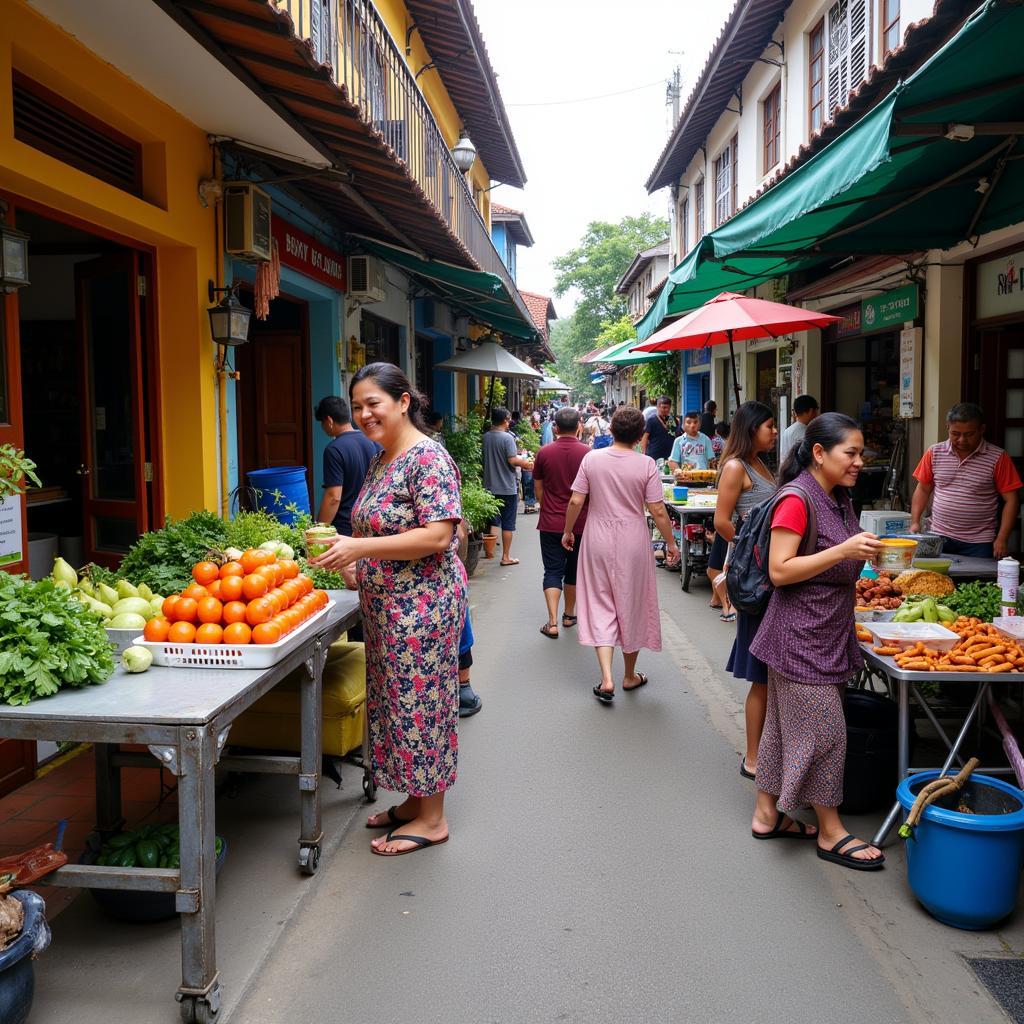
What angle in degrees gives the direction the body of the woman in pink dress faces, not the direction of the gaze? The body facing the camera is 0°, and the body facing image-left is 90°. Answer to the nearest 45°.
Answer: approximately 180°

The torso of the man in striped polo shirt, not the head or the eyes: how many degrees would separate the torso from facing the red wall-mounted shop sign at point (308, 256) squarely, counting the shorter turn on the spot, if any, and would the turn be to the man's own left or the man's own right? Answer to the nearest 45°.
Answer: approximately 90° to the man's own right

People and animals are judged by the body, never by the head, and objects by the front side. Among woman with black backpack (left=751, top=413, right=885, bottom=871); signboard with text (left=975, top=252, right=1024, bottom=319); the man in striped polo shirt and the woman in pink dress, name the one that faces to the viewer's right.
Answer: the woman with black backpack

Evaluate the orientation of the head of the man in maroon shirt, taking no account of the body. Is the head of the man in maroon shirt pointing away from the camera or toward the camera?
away from the camera

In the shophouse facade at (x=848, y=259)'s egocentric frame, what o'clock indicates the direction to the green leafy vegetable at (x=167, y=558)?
The green leafy vegetable is roughly at 11 o'clock from the shophouse facade.

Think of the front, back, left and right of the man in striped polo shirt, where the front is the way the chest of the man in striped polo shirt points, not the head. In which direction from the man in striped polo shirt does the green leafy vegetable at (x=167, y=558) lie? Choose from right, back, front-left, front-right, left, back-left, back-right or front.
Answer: front-right

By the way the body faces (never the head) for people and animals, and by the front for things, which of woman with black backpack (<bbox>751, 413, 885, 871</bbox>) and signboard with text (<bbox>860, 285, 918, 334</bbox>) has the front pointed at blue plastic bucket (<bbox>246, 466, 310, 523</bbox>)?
the signboard with text

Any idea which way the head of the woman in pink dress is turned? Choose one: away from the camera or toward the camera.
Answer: away from the camera

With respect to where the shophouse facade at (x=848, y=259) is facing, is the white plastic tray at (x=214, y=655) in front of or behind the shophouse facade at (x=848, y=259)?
in front

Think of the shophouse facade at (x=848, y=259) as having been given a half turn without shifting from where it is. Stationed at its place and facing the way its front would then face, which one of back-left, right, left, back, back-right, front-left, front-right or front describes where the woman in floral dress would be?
back-right
